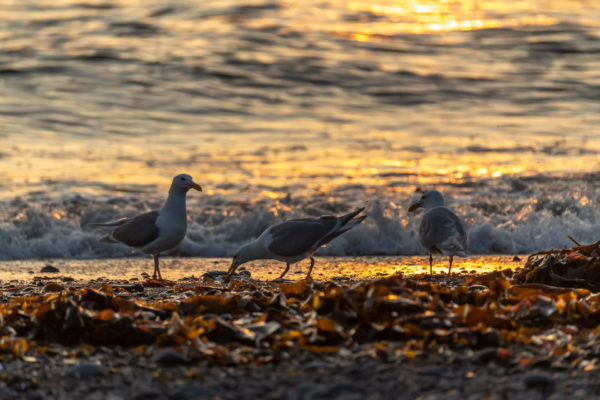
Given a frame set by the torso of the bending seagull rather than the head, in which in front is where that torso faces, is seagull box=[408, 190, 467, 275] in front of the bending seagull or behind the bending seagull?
behind

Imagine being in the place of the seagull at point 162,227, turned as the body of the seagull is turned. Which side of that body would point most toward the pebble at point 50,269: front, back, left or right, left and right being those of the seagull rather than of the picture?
back

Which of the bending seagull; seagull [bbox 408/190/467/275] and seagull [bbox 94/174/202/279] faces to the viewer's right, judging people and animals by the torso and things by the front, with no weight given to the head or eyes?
seagull [bbox 94/174/202/279]

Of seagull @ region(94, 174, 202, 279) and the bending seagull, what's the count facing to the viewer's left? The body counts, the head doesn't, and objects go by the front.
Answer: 1

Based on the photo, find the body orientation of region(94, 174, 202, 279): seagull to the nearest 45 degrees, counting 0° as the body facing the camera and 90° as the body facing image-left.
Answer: approximately 270°

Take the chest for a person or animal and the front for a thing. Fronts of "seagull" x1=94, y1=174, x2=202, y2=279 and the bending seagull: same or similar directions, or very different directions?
very different directions

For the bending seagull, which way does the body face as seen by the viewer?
to the viewer's left

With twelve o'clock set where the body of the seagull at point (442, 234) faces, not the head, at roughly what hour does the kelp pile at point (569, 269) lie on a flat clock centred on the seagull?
The kelp pile is roughly at 7 o'clock from the seagull.

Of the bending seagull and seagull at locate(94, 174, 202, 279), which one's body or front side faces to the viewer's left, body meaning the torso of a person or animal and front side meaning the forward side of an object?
the bending seagull

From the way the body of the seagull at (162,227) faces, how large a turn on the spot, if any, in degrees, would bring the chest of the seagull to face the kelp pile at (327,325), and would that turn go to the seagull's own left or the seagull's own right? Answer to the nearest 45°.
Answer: approximately 90° to the seagull's own right
